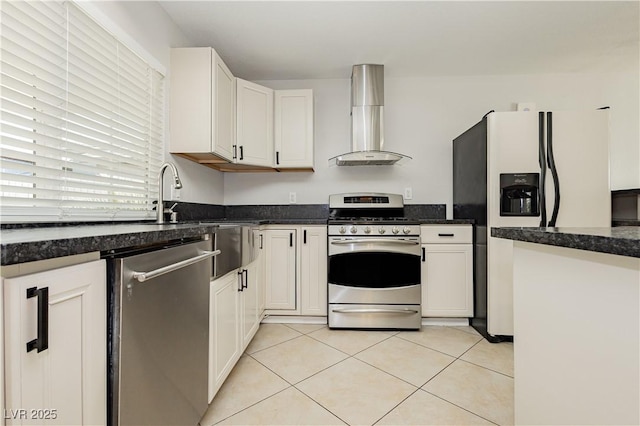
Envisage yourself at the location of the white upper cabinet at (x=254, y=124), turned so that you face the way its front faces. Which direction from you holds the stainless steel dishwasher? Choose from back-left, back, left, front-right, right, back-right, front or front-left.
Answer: front-right

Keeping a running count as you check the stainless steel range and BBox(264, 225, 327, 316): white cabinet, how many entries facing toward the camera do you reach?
2

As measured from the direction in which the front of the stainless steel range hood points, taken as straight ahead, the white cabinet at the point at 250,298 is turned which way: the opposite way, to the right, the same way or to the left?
to the left

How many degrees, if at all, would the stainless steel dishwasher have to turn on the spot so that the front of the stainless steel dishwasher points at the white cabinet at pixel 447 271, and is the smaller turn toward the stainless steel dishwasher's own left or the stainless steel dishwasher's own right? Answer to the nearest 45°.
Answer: approximately 45° to the stainless steel dishwasher's own left

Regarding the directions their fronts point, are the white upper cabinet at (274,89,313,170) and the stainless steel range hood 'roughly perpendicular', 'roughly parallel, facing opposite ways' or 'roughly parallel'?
roughly parallel

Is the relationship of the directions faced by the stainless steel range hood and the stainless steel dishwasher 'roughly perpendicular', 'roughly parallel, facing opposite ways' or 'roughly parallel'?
roughly perpendicular

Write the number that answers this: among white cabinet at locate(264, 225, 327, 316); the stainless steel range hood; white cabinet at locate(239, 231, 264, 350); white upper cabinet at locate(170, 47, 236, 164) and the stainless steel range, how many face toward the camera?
3

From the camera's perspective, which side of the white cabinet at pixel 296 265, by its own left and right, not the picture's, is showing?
front

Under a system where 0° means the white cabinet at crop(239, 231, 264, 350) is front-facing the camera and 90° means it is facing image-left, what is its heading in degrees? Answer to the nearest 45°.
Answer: approximately 270°

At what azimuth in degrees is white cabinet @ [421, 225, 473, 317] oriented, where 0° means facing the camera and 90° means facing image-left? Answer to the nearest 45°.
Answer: approximately 0°

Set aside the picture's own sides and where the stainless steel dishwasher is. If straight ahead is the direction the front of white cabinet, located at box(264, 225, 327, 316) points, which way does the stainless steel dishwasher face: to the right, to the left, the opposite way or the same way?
to the left

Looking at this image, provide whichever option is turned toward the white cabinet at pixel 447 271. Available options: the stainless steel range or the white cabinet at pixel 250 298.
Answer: the white cabinet at pixel 250 298

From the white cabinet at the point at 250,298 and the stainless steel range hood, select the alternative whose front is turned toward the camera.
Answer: the stainless steel range hood

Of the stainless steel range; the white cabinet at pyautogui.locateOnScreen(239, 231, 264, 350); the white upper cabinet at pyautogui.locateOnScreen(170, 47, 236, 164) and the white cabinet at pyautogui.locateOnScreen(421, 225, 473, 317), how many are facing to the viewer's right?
2

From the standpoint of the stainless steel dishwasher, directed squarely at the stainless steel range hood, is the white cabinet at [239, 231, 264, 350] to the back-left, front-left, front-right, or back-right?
front-left

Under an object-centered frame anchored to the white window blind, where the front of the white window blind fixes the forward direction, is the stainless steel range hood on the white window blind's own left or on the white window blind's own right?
on the white window blind's own left

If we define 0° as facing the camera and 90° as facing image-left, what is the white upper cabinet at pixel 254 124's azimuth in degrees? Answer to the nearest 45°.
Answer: approximately 315°

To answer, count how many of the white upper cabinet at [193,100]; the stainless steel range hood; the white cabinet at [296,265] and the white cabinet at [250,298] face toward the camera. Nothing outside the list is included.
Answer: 2
